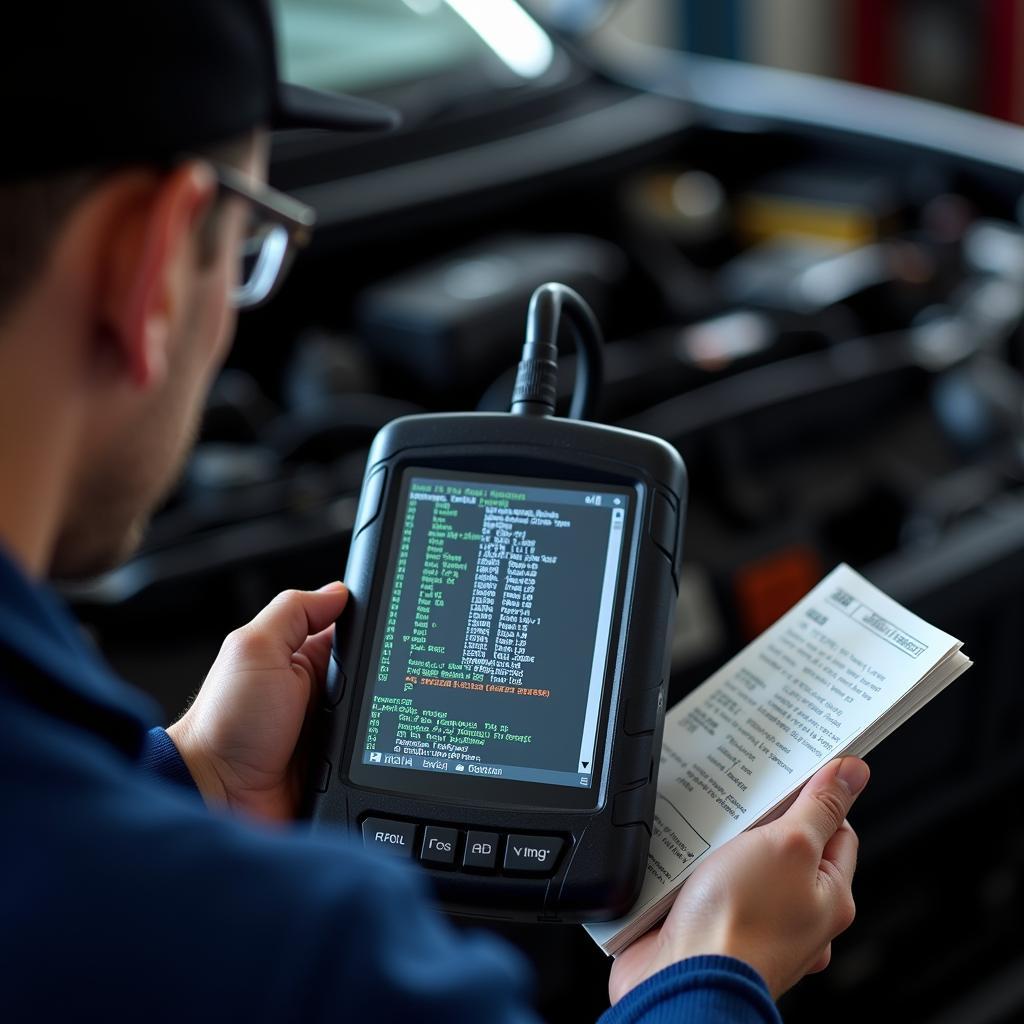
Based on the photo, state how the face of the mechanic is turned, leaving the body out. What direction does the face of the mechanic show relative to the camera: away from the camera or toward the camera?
away from the camera

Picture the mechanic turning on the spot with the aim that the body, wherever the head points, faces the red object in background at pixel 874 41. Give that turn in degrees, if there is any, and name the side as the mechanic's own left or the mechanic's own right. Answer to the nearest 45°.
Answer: approximately 45° to the mechanic's own left

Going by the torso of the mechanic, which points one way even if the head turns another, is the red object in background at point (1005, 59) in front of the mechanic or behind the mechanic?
in front

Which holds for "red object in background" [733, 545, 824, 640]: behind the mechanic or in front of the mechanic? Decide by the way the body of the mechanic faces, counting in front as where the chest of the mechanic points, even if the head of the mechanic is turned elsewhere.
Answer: in front

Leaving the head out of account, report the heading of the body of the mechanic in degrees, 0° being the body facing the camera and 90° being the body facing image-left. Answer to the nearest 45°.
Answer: approximately 225°
